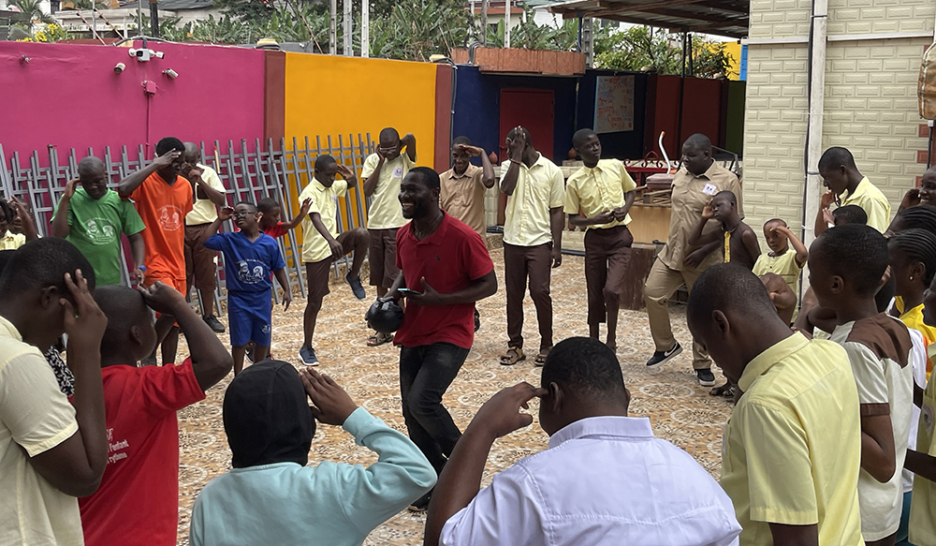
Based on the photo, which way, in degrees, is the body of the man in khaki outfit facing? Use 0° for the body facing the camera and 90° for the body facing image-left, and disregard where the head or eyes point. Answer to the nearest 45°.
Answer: approximately 45°

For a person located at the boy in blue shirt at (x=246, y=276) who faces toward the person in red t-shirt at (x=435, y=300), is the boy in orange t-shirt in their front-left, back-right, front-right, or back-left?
back-right

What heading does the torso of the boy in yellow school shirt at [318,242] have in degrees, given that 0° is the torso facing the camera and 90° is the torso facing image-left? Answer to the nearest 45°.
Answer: approximately 315°

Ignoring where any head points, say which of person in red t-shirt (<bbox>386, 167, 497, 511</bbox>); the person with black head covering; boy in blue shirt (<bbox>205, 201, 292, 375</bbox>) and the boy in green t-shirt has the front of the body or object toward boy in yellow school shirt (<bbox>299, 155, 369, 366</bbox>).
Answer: the person with black head covering

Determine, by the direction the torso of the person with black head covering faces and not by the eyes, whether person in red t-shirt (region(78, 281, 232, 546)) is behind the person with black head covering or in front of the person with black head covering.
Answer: in front

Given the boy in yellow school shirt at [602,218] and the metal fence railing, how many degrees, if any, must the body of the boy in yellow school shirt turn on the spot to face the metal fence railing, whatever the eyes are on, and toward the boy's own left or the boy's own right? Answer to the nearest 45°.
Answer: approximately 135° to the boy's own right

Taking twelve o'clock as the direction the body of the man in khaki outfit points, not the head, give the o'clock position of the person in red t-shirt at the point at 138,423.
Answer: The person in red t-shirt is roughly at 11 o'clock from the man in khaki outfit.

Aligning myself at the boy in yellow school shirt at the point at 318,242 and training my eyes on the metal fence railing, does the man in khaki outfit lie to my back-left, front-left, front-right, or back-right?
back-right

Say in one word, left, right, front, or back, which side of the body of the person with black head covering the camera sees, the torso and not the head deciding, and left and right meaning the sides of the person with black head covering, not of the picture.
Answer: back

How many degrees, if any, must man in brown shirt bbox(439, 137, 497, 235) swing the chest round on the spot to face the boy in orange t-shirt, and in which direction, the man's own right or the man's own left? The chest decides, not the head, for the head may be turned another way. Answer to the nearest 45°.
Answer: approximately 45° to the man's own right

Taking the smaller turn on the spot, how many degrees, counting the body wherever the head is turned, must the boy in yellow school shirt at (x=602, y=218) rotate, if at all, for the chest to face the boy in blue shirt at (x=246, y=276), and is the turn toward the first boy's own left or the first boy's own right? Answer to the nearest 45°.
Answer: approximately 45° to the first boy's own right

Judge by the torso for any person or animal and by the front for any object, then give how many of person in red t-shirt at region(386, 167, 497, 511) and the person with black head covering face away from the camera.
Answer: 1

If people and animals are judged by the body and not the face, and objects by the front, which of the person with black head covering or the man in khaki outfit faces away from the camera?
the person with black head covering
